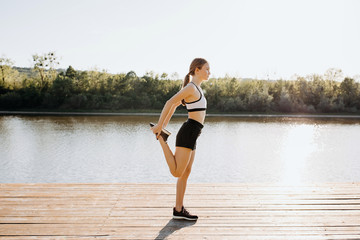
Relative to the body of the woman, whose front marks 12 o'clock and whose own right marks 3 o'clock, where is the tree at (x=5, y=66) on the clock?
The tree is roughly at 8 o'clock from the woman.

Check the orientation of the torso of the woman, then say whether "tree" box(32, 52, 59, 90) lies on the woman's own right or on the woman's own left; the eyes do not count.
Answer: on the woman's own left

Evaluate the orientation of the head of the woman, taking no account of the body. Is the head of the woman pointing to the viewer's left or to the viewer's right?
to the viewer's right

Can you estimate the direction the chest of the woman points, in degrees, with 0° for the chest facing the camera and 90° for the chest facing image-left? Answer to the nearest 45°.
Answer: approximately 270°
